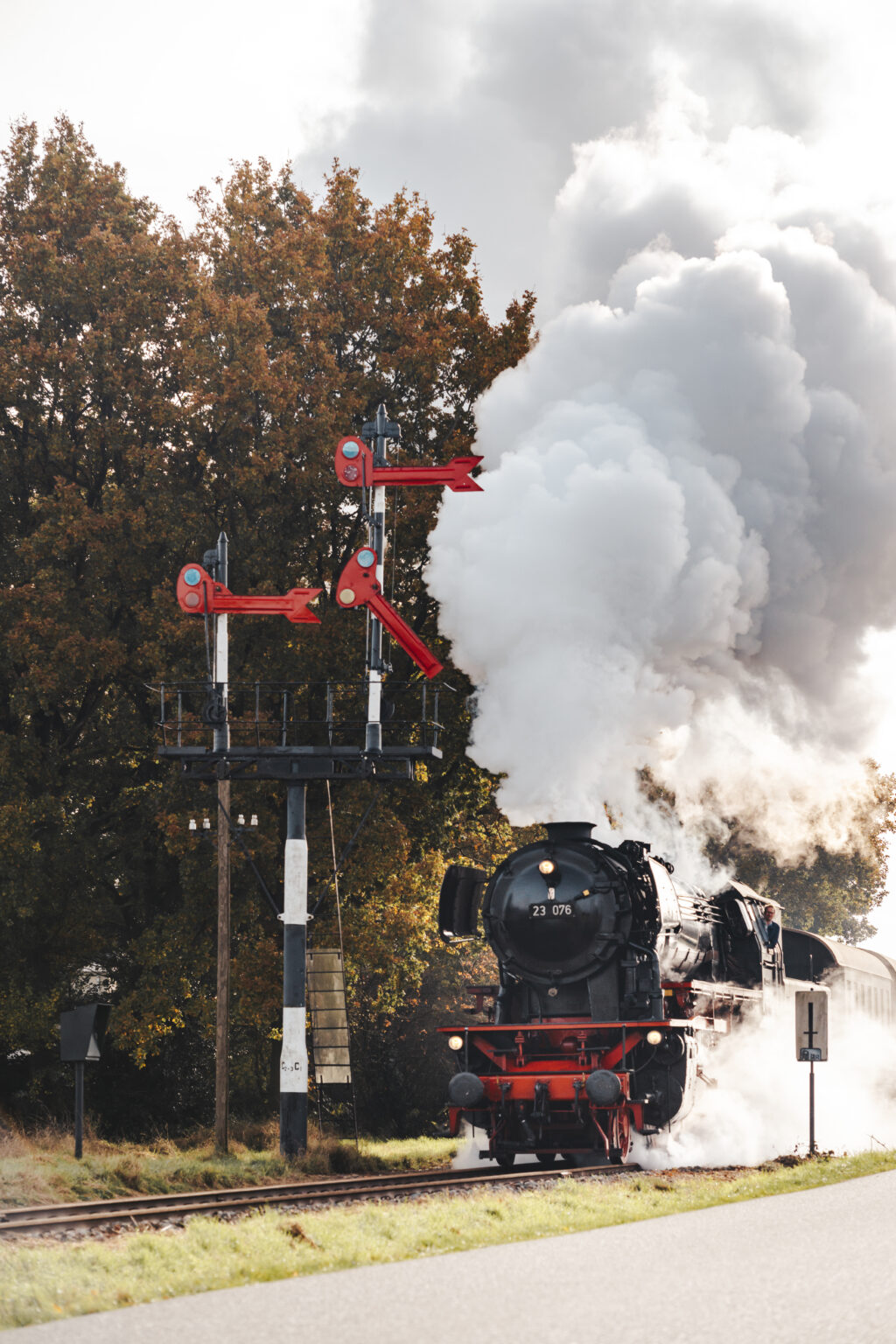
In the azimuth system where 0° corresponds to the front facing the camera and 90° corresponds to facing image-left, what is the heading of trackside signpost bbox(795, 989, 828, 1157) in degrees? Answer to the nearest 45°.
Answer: approximately 0°

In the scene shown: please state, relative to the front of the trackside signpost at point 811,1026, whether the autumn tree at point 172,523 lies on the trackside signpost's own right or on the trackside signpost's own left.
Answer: on the trackside signpost's own right

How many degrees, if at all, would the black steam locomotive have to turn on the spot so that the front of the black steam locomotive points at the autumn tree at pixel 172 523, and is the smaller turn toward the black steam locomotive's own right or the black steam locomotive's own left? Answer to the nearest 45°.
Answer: approximately 90° to the black steam locomotive's own right

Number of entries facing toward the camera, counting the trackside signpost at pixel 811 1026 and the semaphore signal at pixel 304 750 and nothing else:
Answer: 2

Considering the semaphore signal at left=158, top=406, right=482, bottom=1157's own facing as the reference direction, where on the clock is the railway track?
The railway track is roughly at 12 o'clock from the semaphore signal.

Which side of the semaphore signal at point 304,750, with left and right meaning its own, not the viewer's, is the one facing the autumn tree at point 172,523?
back

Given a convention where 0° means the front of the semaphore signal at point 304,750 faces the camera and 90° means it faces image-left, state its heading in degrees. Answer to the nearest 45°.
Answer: approximately 0°

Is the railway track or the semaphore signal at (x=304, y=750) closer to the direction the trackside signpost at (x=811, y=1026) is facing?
the railway track

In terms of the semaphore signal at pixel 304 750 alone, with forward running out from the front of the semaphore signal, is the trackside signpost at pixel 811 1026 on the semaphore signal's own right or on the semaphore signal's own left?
on the semaphore signal's own left
